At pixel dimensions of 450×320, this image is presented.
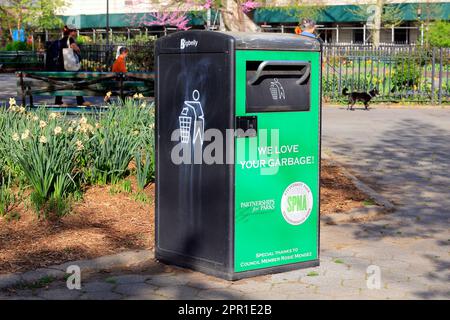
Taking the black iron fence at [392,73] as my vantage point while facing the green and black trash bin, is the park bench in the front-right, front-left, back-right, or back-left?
front-right

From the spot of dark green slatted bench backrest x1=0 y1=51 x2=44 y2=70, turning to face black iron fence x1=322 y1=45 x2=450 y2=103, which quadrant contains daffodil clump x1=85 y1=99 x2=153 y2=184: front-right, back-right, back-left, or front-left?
front-right

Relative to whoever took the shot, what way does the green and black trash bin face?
facing the viewer and to the right of the viewer

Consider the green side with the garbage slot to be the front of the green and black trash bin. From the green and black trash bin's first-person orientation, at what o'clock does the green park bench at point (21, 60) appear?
The green park bench is roughly at 7 o'clock from the green and black trash bin.

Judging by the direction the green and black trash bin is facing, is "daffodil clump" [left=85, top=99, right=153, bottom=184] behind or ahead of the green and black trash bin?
behind
